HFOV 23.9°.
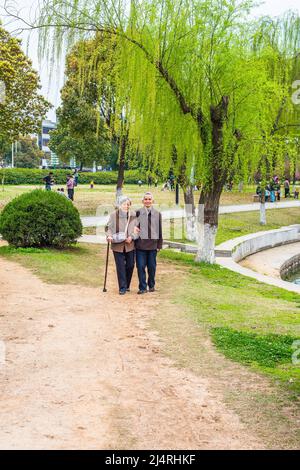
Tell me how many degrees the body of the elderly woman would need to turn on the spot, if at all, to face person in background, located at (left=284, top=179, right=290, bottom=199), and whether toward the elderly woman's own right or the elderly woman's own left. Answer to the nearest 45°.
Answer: approximately 180°

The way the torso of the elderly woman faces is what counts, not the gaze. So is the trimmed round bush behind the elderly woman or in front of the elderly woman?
behind

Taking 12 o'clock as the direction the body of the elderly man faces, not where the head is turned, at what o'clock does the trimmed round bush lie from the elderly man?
The trimmed round bush is roughly at 5 o'clock from the elderly man.

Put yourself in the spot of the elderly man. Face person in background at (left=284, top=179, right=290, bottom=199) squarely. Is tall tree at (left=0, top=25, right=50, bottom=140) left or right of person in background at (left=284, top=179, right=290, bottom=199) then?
left

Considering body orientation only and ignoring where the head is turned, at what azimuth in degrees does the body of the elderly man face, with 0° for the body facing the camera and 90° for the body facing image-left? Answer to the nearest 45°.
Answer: approximately 0°

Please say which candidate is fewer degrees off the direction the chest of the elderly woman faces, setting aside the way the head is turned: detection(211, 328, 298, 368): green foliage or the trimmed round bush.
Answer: the green foliage

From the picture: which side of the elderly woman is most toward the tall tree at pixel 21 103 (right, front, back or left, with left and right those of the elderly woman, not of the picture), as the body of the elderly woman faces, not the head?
back

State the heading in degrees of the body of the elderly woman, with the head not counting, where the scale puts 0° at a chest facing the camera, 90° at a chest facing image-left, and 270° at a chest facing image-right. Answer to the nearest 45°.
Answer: approximately 0°

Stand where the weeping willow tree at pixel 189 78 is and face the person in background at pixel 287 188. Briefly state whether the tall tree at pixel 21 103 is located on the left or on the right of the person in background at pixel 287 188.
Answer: left

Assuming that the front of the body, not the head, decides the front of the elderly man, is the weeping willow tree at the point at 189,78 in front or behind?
behind
